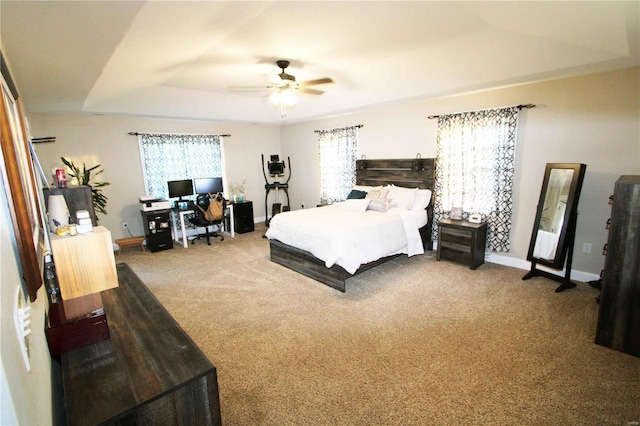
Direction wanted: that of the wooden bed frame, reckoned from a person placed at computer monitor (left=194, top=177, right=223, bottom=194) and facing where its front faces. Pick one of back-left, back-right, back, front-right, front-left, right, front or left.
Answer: front-left

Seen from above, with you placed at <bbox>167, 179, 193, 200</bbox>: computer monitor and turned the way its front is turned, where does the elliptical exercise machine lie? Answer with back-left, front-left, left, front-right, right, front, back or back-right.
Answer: left

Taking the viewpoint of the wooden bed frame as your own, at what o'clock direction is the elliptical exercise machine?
The elliptical exercise machine is roughly at 3 o'clock from the wooden bed frame.

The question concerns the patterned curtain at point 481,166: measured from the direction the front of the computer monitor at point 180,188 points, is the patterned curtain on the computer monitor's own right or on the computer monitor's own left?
on the computer monitor's own left

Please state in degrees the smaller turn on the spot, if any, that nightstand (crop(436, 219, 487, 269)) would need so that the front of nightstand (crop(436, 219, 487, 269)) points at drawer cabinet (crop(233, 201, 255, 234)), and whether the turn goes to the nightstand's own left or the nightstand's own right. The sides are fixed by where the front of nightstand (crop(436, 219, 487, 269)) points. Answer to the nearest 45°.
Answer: approximately 45° to the nightstand's own right

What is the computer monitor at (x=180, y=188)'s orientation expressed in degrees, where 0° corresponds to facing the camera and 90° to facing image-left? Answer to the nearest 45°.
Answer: approximately 0°

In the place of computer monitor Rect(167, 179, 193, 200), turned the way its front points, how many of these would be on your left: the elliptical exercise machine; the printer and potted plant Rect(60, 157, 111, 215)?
1

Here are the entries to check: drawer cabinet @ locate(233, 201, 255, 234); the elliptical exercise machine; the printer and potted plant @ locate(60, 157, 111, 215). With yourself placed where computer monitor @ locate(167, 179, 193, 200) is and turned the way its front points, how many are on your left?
2

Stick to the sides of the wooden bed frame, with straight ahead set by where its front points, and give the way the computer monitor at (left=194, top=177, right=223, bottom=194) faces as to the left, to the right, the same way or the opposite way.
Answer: to the left

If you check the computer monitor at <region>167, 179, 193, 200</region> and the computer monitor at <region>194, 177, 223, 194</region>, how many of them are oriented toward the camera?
2

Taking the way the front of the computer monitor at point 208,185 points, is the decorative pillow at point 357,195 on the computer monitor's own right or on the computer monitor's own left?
on the computer monitor's own left

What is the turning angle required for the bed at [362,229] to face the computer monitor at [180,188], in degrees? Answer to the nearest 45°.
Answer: approximately 45° to its right

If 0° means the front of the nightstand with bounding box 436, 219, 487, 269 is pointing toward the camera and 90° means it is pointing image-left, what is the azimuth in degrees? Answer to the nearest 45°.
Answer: approximately 45°
